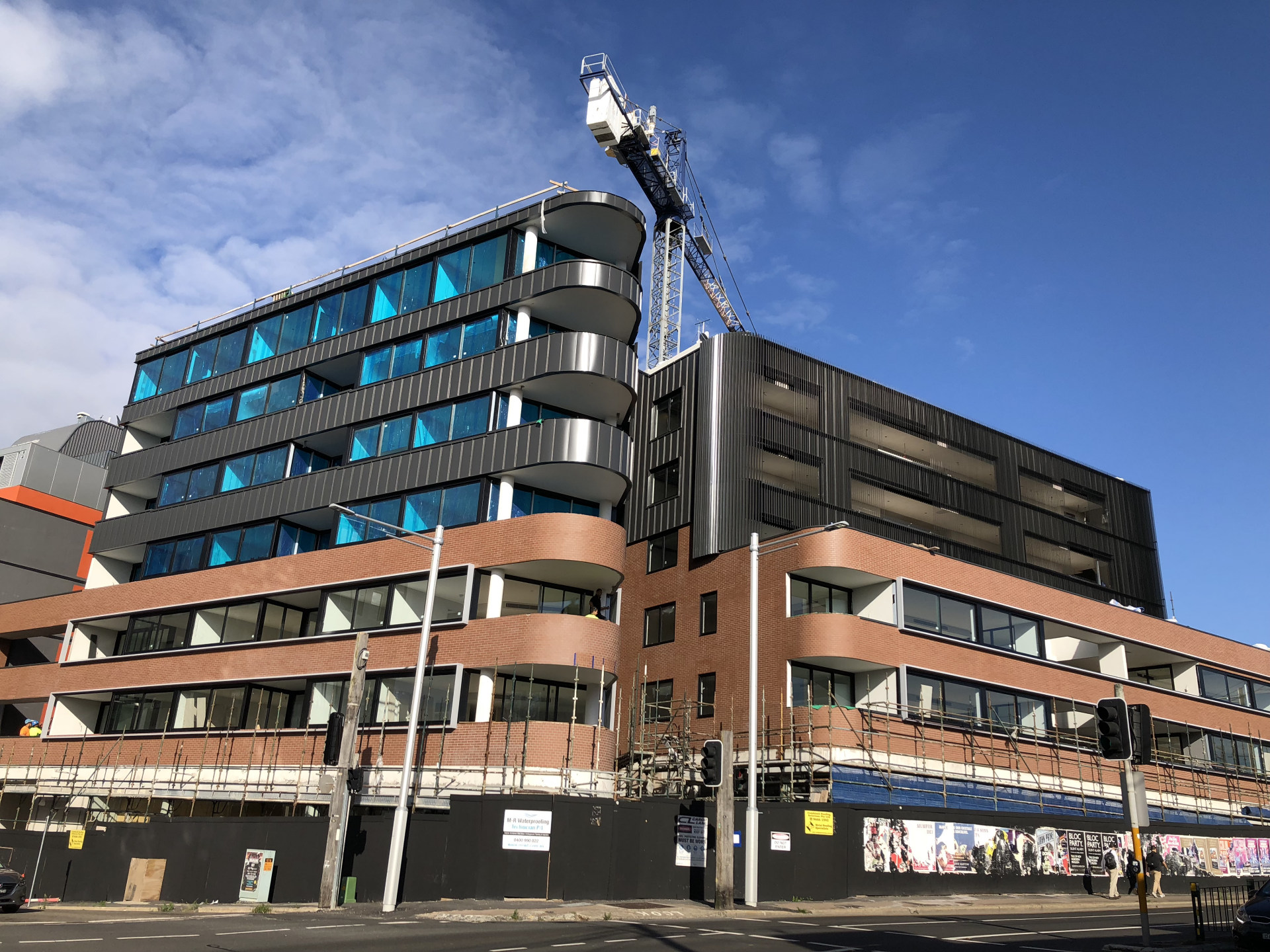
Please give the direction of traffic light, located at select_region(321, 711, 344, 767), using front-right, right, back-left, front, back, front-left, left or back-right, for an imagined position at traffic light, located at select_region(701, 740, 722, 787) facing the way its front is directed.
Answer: front-right

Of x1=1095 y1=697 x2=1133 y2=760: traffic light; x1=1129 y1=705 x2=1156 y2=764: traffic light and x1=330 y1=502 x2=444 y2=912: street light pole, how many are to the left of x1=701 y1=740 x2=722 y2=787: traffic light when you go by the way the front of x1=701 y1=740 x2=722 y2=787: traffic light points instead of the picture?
2

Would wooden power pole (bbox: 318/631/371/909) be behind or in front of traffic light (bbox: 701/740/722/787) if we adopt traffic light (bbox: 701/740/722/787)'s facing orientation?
in front

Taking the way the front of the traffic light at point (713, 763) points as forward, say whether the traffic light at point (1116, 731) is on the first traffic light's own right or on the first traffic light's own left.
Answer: on the first traffic light's own left

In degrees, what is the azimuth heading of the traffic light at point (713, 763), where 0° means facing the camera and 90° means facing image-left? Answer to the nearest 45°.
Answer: approximately 45°

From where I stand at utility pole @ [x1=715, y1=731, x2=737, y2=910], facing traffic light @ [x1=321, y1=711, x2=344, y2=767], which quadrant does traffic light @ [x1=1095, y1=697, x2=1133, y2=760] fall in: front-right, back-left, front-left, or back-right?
back-left

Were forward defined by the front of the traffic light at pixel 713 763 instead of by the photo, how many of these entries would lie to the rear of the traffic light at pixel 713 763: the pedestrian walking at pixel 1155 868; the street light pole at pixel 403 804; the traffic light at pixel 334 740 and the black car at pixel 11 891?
1

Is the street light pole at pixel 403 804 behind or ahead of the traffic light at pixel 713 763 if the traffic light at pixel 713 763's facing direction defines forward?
ahead

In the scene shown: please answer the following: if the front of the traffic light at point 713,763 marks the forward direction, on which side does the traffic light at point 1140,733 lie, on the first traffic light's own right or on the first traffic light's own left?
on the first traffic light's own left

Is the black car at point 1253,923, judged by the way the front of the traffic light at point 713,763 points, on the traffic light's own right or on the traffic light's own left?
on the traffic light's own left

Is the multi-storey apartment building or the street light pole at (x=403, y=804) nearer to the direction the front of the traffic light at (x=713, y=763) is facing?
the street light pole
